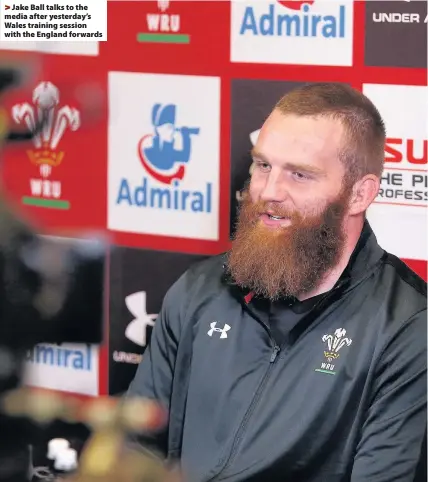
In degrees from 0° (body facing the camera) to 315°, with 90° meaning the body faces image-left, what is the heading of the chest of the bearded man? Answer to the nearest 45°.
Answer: approximately 45°

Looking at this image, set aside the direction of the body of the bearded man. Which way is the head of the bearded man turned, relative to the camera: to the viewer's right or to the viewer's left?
to the viewer's left
